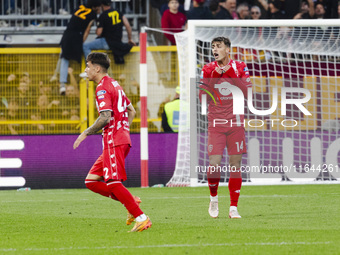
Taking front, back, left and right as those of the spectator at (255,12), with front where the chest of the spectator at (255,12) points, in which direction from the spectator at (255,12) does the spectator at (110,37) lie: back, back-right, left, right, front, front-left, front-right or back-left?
front-right

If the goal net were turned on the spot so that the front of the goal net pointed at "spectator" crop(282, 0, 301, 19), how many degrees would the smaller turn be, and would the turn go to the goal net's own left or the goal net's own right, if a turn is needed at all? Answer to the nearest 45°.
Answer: approximately 180°

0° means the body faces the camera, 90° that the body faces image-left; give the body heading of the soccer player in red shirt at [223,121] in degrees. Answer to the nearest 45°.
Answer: approximately 0°

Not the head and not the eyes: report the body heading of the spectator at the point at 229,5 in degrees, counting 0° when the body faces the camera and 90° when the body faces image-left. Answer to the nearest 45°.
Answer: approximately 0°

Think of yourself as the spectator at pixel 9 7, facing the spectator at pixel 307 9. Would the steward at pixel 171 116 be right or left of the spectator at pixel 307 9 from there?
right

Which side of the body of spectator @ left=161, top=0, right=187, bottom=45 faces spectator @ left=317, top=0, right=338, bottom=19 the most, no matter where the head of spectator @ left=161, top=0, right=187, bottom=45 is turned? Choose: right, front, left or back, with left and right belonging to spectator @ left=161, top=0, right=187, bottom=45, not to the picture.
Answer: left

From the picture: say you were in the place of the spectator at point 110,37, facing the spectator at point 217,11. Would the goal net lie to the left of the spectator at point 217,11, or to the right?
right

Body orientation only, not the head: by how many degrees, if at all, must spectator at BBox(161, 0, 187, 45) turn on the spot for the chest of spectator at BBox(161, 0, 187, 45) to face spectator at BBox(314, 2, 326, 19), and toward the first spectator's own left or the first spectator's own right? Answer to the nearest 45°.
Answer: approximately 90° to the first spectator's own left

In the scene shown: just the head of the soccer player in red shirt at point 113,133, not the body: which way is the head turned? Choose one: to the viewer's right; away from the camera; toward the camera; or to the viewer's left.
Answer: to the viewer's left

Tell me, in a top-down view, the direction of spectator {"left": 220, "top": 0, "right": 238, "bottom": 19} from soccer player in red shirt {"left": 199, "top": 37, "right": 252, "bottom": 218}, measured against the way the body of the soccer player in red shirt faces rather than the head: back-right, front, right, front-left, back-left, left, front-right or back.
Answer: back
